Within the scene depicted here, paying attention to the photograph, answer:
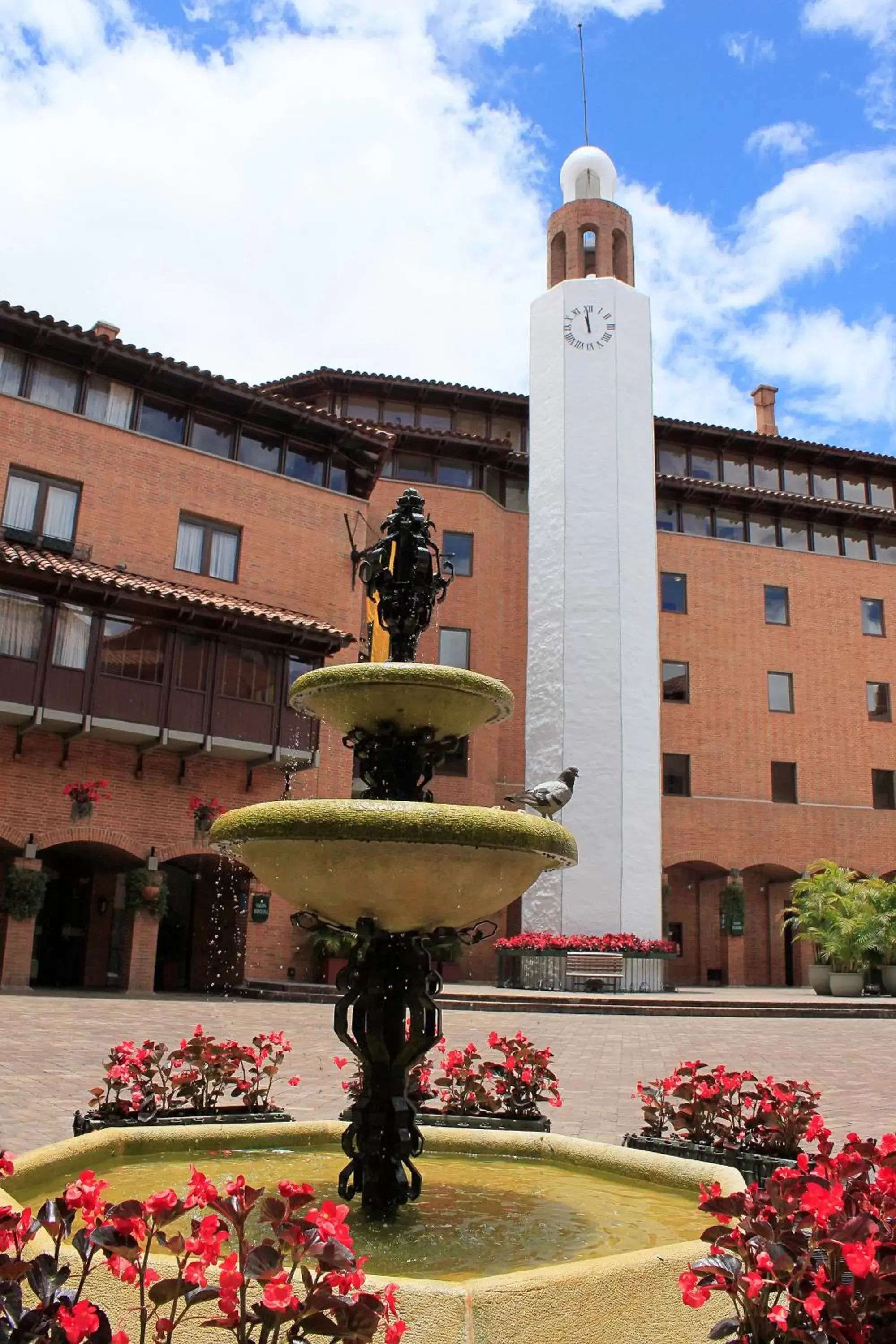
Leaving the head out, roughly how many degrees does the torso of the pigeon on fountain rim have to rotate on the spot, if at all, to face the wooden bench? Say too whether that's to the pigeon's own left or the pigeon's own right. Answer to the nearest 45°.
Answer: approximately 90° to the pigeon's own left

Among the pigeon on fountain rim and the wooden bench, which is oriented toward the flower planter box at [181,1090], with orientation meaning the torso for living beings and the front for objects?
the wooden bench

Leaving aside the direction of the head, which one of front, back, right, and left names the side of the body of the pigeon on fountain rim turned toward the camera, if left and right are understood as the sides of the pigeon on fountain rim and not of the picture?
right

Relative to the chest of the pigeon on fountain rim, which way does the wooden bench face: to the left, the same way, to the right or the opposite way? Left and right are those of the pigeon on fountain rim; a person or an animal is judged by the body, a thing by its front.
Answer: to the right

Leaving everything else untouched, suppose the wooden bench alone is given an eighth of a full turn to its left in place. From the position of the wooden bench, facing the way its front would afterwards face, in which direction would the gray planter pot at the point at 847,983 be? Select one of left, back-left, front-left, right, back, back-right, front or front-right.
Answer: front-left

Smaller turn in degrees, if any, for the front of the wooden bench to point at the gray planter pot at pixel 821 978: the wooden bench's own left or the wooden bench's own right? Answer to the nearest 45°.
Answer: approximately 90° to the wooden bench's own left

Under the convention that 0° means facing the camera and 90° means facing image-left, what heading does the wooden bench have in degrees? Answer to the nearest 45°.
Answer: approximately 0°

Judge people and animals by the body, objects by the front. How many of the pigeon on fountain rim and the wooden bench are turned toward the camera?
1

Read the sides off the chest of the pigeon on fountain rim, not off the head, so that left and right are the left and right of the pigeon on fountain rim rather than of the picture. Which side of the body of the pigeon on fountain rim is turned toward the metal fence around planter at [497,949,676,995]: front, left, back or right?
left

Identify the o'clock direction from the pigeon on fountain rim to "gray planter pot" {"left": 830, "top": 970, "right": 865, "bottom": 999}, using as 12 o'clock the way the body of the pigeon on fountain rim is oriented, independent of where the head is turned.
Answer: The gray planter pot is roughly at 10 o'clock from the pigeon on fountain rim.

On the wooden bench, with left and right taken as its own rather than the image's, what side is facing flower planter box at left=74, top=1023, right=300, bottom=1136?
front

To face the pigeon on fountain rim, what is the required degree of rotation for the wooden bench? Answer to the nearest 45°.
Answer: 0° — it already faces it
